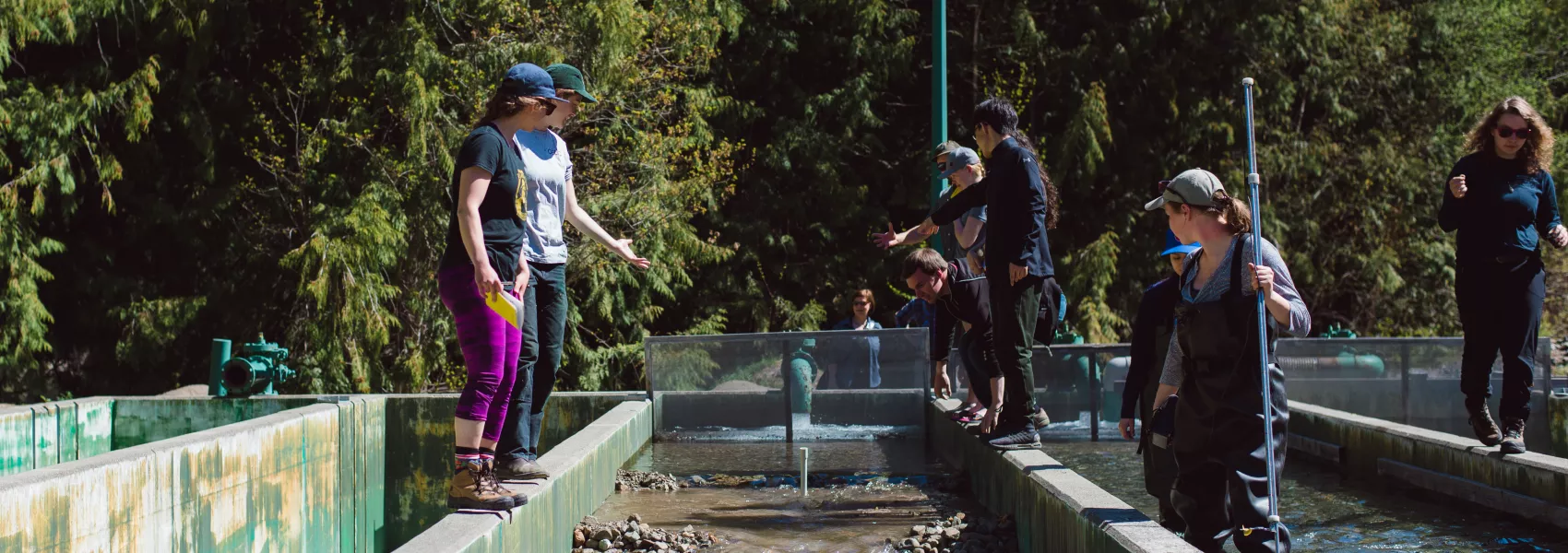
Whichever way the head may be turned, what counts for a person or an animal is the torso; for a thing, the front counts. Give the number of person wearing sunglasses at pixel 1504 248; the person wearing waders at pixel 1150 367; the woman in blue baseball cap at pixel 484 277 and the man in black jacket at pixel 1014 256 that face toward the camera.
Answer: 1

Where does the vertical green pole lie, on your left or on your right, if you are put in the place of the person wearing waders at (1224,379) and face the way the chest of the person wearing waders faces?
on your right

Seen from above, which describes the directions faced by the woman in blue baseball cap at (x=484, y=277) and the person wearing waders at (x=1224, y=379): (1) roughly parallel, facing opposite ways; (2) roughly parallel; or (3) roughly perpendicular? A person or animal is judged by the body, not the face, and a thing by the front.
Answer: roughly parallel, facing opposite ways

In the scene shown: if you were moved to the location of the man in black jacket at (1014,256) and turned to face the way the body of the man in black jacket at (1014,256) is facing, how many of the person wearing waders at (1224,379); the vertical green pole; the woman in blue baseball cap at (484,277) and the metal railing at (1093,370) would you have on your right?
2

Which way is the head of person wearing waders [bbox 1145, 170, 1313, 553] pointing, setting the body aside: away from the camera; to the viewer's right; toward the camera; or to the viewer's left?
to the viewer's left

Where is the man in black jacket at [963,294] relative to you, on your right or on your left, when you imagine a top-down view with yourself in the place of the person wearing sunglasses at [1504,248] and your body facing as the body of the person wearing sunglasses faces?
on your right

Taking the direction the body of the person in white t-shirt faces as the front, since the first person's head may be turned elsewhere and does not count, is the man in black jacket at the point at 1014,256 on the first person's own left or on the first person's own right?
on the first person's own left

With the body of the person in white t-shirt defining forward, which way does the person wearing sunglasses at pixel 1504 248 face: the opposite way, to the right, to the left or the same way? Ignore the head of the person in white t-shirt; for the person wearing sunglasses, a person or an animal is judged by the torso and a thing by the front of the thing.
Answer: to the right

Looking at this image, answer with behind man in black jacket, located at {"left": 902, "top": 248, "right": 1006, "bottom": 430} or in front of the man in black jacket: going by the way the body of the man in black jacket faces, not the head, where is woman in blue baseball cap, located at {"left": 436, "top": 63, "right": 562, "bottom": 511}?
in front

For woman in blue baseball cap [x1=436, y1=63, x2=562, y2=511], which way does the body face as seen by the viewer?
to the viewer's right

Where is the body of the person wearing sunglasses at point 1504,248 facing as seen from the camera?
toward the camera

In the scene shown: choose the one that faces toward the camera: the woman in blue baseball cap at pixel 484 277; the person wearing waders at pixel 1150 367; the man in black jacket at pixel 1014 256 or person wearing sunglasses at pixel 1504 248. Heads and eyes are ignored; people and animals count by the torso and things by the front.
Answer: the person wearing sunglasses

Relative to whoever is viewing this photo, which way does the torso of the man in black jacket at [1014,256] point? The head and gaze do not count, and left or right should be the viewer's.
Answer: facing to the left of the viewer
